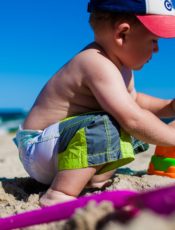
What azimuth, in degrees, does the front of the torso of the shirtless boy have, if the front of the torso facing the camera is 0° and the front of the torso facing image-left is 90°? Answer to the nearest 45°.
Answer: approximately 270°

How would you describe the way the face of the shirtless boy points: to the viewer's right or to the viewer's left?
to the viewer's right
